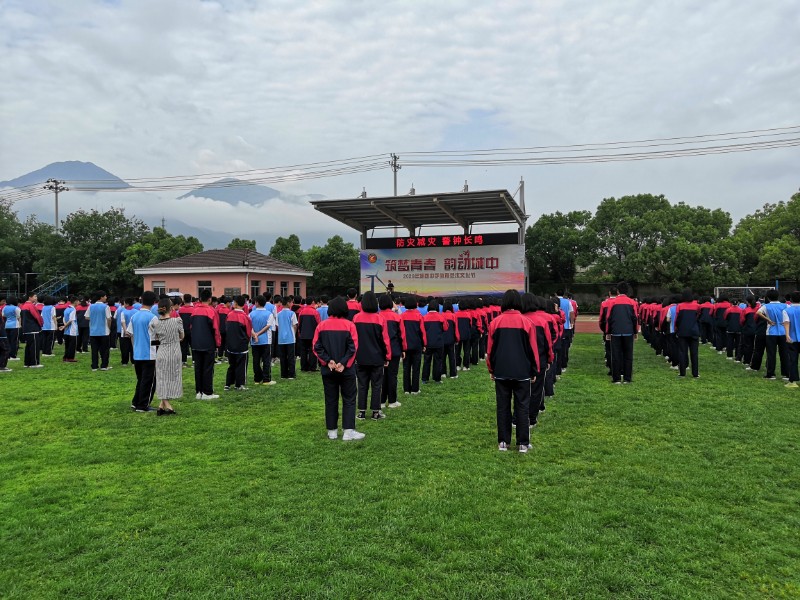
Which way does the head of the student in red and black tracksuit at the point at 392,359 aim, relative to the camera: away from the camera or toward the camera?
away from the camera

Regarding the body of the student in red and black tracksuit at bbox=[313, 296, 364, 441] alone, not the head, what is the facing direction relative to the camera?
away from the camera

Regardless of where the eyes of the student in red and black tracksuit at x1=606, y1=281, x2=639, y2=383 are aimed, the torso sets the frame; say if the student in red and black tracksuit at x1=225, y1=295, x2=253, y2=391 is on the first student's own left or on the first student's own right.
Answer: on the first student's own left

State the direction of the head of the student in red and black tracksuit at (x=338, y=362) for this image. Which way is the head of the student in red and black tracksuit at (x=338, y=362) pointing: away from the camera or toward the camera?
away from the camera

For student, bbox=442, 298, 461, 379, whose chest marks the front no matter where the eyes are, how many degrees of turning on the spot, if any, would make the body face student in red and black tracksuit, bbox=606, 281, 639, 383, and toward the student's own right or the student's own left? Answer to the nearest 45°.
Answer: approximately 90° to the student's own right

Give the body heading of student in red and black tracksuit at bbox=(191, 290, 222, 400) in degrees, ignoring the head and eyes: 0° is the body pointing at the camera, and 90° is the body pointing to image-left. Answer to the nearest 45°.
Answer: approximately 225°

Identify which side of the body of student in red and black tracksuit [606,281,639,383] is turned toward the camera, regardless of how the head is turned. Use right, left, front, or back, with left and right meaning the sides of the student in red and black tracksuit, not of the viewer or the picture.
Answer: back

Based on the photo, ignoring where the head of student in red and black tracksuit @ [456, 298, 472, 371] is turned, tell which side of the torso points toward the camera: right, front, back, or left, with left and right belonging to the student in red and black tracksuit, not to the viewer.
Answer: back

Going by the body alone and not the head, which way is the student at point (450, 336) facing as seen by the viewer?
away from the camera

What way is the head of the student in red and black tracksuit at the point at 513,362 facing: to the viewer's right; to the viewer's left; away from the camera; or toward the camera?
away from the camera

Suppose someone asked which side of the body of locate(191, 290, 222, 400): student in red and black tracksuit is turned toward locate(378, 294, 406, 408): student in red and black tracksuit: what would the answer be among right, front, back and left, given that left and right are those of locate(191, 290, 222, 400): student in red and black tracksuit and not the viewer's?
right
